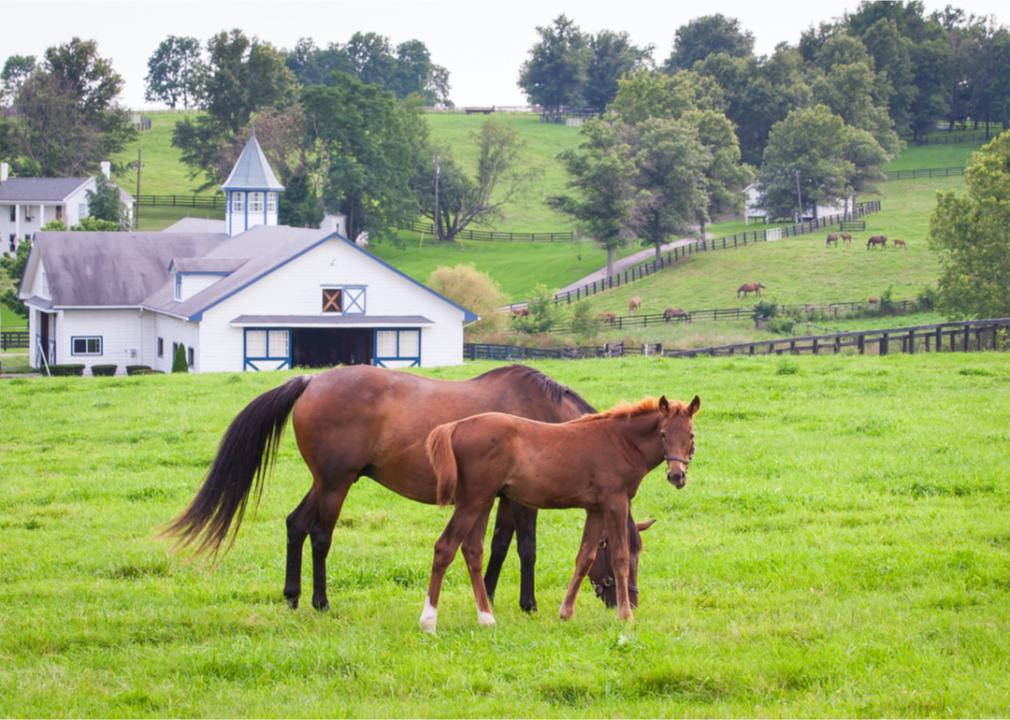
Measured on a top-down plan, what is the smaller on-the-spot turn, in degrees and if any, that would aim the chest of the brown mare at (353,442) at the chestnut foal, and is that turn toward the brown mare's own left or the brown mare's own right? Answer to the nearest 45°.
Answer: approximately 45° to the brown mare's own right

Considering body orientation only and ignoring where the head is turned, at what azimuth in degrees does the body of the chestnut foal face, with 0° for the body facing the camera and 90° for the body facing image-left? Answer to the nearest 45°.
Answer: approximately 270°

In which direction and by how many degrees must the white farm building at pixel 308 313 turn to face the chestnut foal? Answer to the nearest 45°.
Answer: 0° — it already faces it

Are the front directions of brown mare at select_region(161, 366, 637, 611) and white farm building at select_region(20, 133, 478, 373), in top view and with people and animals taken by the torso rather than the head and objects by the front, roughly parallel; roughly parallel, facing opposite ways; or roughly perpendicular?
roughly perpendicular

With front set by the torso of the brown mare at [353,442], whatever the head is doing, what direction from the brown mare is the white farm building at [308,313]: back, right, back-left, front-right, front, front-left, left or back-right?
left

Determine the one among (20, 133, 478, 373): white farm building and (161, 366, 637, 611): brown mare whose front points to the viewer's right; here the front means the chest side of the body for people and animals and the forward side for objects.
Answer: the brown mare

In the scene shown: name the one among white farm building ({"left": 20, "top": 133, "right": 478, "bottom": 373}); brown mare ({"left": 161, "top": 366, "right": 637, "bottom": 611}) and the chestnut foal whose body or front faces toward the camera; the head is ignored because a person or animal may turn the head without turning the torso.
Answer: the white farm building

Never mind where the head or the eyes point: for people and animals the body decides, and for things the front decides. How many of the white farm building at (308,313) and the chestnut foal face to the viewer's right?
1

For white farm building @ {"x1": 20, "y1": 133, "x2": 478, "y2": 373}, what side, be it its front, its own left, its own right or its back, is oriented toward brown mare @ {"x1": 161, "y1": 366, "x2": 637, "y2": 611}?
front

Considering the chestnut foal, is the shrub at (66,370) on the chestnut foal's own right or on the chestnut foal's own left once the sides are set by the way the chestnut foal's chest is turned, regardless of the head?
on the chestnut foal's own left

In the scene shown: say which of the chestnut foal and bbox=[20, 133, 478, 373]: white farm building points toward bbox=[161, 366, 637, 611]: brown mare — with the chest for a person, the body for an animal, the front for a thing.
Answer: the white farm building

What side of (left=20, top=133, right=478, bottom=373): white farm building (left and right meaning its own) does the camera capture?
front

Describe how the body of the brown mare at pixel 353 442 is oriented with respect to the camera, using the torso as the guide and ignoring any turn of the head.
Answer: to the viewer's right
